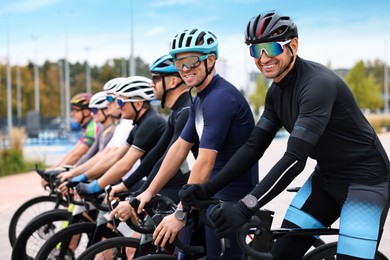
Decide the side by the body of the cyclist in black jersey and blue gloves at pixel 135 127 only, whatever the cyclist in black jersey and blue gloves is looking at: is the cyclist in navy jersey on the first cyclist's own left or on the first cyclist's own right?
on the first cyclist's own left

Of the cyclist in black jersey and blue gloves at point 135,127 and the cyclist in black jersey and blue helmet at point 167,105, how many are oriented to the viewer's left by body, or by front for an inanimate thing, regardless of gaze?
2

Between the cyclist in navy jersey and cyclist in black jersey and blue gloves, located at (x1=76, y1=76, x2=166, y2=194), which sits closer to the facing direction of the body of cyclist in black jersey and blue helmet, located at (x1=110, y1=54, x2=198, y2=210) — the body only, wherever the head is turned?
the cyclist in black jersey and blue gloves

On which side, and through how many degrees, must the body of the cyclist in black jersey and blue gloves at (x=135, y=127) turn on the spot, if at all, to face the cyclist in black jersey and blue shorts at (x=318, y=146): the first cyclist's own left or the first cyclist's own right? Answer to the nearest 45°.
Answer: approximately 135° to the first cyclist's own left

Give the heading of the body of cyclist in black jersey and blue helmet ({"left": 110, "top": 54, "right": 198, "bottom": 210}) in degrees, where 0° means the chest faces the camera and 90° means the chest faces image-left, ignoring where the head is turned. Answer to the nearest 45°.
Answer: approximately 90°

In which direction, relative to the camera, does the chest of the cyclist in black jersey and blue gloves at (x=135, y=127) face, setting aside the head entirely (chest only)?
to the viewer's left

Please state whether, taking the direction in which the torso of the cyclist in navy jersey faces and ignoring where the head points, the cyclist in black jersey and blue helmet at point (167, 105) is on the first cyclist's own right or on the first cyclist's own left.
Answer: on the first cyclist's own right

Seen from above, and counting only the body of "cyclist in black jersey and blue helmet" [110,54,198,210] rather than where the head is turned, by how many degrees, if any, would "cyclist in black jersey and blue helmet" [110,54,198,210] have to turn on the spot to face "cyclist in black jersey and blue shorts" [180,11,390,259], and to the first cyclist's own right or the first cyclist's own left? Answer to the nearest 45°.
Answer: approximately 135° to the first cyclist's own left

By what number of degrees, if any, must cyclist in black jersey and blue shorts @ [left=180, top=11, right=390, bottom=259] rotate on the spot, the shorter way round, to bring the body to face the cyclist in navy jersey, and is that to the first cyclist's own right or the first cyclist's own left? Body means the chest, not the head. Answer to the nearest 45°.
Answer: approximately 90° to the first cyclist's own right
